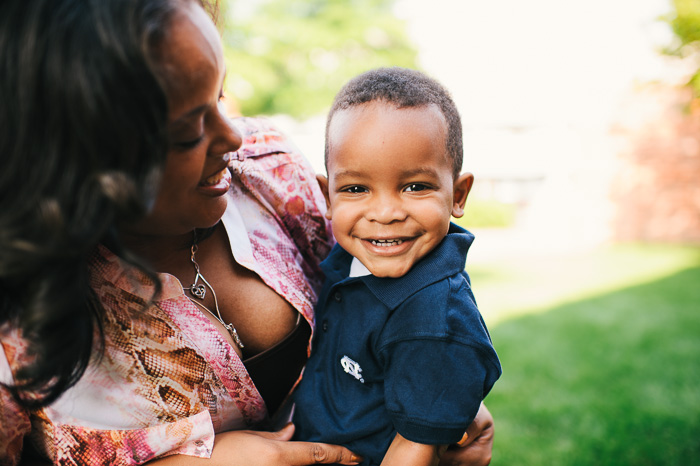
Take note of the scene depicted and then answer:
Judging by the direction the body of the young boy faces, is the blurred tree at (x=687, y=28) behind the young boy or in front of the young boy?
behind

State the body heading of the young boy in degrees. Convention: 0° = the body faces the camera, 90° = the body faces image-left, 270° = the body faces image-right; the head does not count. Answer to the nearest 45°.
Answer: approximately 45°

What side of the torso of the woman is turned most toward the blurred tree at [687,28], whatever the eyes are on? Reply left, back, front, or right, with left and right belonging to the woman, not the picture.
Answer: left
